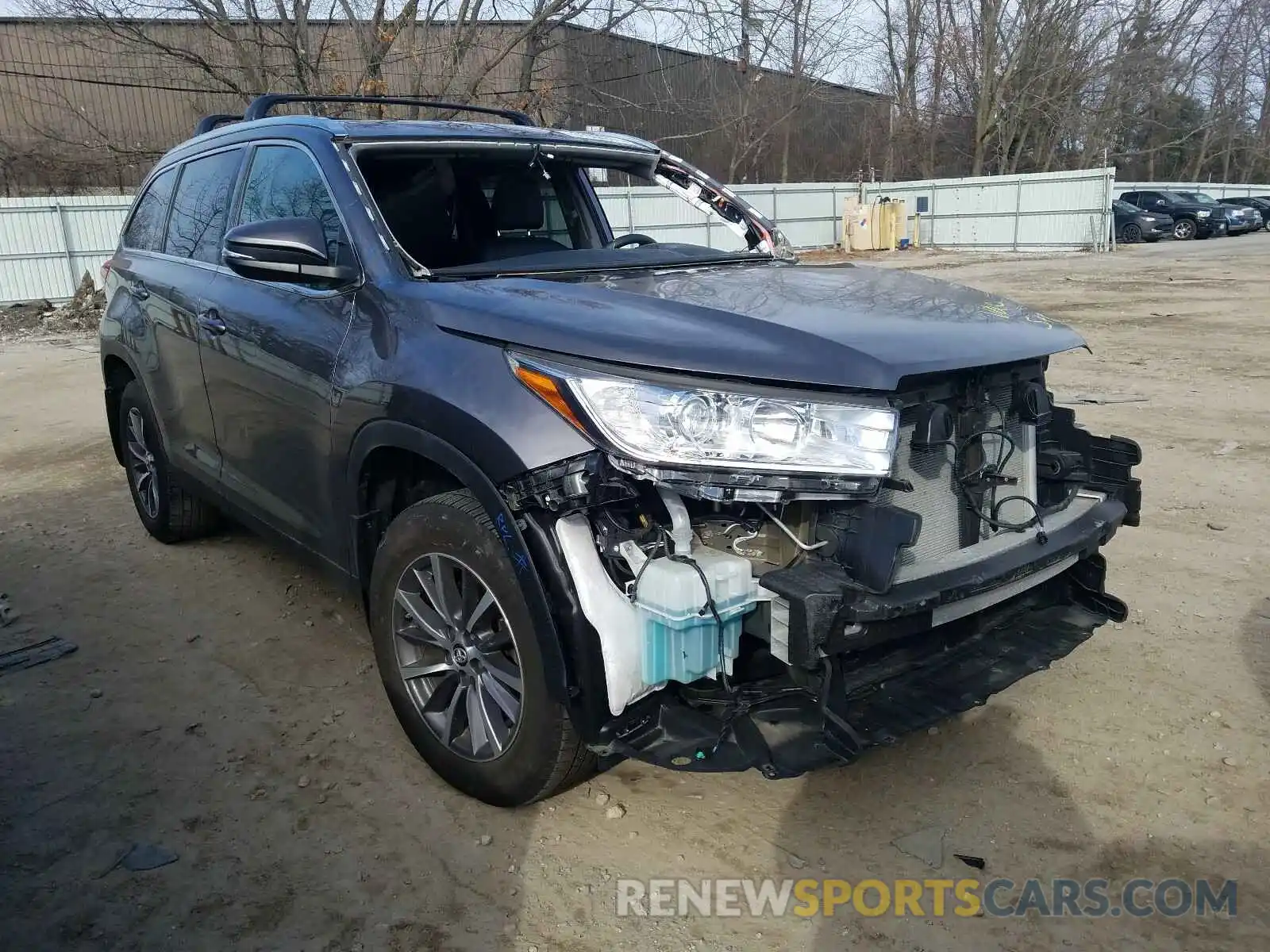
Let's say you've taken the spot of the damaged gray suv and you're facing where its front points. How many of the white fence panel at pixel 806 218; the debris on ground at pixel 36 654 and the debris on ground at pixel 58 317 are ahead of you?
0

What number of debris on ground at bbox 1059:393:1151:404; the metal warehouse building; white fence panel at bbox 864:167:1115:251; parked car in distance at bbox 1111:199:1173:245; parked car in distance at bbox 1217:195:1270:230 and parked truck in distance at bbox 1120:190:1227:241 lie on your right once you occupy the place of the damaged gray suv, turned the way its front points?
0

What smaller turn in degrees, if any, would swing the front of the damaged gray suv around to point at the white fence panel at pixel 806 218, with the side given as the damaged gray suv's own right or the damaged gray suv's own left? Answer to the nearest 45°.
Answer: approximately 135° to the damaged gray suv's own left

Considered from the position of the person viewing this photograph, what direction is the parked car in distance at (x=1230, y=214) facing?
facing the viewer and to the right of the viewer

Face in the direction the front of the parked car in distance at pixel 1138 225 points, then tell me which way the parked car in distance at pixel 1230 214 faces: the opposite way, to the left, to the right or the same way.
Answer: the same way

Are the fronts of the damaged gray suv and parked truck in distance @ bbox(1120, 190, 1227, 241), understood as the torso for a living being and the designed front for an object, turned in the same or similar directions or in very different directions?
same or similar directions

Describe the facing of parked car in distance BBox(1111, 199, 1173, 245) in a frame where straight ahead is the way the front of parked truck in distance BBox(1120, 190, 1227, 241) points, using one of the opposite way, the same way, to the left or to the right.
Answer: the same way

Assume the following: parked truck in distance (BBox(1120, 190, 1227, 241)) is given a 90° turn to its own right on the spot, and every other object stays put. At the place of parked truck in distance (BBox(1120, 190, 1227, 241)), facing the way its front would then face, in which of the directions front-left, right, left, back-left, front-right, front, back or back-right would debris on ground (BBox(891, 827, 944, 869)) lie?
front-left

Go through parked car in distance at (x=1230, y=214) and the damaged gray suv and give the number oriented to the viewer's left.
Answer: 0

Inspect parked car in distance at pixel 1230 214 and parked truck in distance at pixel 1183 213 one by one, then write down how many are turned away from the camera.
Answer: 0

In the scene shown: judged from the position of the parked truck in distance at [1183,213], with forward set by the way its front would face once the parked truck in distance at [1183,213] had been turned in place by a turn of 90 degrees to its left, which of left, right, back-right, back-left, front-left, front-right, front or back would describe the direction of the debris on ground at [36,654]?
back-right

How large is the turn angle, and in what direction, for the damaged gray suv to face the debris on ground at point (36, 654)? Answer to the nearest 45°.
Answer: approximately 90° to its right

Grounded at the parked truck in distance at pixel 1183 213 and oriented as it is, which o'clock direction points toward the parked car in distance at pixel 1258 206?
the parked car in distance at pixel 1258 206 is roughly at 8 o'clock from the parked truck in distance at pixel 1183 213.

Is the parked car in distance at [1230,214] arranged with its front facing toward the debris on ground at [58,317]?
no

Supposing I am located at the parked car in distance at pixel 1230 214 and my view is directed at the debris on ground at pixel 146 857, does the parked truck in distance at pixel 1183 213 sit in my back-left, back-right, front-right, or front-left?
front-right

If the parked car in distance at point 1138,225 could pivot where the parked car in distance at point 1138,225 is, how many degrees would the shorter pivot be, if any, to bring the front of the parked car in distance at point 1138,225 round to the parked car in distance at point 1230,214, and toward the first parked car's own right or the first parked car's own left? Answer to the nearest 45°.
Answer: approximately 90° to the first parked car's own left

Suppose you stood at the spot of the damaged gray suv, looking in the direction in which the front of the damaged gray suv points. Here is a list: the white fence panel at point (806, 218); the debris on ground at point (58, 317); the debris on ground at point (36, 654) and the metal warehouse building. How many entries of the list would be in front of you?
0

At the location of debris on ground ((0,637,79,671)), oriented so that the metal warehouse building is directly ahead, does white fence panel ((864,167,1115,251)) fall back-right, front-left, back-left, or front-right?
front-right

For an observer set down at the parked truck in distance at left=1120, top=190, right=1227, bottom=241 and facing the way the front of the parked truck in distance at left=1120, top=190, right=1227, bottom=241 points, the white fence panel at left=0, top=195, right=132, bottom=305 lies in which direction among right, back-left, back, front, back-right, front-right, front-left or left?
right

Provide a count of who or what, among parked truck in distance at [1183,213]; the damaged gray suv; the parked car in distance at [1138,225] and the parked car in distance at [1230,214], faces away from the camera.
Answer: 0

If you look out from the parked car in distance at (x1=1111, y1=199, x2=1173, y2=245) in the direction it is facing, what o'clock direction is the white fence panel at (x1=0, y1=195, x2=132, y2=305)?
The white fence panel is roughly at 3 o'clock from the parked car in distance.
